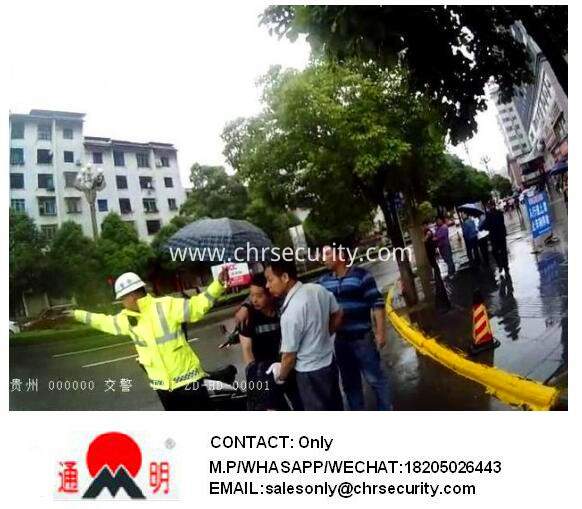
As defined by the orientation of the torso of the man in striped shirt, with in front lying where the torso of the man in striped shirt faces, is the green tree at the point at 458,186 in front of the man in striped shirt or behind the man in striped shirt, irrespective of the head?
behind

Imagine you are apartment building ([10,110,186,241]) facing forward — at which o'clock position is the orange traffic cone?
The orange traffic cone is roughly at 11 o'clock from the apartment building.

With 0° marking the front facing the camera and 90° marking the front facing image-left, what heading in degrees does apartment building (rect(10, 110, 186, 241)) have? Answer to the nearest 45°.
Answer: approximately 315°

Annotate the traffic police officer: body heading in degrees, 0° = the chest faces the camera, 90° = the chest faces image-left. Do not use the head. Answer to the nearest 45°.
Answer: approximately 45°

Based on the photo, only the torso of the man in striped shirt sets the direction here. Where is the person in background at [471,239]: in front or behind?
behind

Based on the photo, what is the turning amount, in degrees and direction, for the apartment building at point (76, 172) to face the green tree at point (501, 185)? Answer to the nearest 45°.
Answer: approximately 45° to its left
